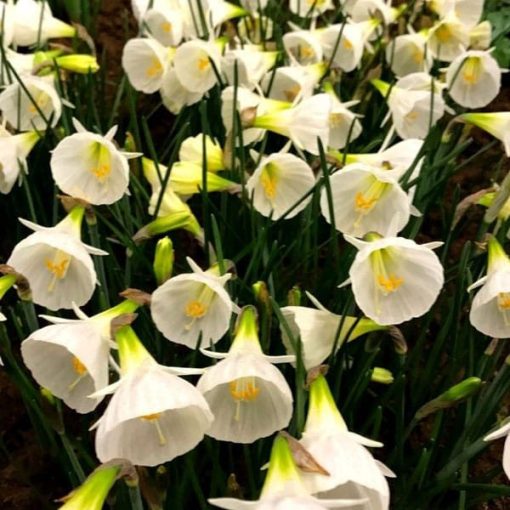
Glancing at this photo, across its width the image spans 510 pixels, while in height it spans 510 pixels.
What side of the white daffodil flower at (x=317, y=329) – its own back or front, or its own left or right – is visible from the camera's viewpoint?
left

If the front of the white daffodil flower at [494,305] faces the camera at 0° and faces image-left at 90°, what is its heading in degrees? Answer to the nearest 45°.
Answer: approximately 0°

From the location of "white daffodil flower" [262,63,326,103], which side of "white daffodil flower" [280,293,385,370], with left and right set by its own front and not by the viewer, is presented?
right

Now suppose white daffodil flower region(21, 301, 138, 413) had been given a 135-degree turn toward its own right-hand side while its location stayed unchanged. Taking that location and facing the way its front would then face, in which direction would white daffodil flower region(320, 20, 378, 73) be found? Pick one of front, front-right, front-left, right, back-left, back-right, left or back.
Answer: front-right

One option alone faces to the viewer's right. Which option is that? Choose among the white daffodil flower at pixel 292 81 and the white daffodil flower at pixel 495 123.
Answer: the white daffodil flower at pixel 495 123

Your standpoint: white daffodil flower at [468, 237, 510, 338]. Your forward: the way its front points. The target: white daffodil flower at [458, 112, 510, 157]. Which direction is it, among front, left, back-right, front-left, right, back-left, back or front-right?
back

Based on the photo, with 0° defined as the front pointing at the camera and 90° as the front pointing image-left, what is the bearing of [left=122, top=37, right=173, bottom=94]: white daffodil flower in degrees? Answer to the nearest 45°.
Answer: approximately 45°

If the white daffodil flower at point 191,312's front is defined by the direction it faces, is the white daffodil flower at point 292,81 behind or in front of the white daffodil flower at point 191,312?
behind
